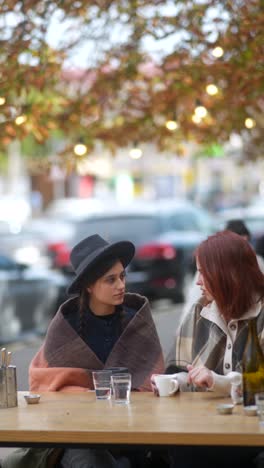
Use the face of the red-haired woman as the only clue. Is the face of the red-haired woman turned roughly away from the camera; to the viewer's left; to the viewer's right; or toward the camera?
to the viewer's left

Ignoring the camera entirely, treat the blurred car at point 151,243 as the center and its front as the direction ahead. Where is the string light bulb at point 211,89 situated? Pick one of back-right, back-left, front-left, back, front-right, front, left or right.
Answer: back-right

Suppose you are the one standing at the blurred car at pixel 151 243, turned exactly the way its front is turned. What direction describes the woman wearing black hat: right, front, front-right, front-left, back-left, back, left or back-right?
back-right

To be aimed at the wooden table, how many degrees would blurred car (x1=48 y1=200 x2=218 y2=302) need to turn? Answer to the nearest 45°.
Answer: approximately 135° to its right

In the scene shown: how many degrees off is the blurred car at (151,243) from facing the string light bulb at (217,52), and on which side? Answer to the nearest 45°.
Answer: approximately 135° to its right

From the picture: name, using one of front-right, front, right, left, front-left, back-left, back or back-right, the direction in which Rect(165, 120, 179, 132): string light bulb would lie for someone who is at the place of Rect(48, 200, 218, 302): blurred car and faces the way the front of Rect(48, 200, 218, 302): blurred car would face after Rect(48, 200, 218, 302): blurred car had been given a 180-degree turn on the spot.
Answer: front-left

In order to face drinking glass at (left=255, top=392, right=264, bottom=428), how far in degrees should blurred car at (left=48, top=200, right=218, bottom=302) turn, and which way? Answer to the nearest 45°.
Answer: approximately 135° to its right

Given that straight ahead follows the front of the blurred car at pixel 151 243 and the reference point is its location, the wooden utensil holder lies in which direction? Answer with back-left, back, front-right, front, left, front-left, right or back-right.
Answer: back-right

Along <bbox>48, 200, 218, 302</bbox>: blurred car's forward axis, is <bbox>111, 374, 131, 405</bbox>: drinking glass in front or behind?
behind

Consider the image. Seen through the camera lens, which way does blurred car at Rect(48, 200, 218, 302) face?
facing away from the viewer and to the right of the viewer

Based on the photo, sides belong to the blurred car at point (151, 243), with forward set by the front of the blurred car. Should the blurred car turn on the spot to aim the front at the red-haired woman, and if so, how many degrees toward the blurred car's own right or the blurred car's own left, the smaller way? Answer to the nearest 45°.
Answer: approximately 135° to the blurred car's own right

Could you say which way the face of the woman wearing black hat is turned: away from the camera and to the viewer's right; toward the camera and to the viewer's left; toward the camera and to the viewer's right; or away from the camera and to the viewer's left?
toward the camera and to the viewer's right
